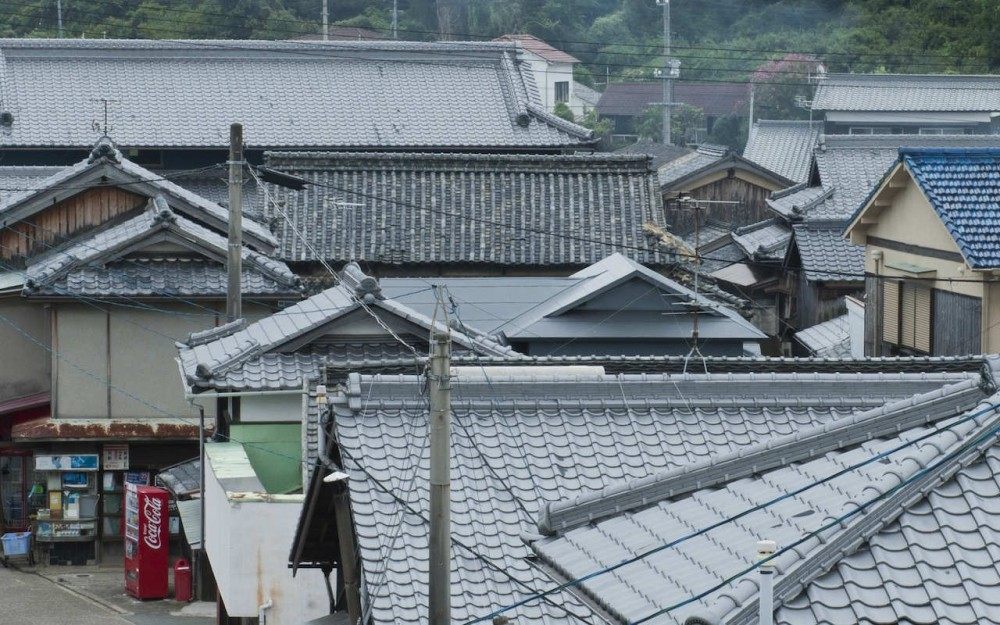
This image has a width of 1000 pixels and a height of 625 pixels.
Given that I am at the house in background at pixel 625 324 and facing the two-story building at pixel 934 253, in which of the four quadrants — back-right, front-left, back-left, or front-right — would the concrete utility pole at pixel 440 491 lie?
back-right

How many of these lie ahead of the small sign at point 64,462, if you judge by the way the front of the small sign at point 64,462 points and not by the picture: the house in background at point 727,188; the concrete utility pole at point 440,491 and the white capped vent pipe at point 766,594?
2

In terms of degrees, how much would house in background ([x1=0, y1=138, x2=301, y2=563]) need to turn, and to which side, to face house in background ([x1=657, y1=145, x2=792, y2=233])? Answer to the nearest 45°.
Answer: approximately 135° to its left

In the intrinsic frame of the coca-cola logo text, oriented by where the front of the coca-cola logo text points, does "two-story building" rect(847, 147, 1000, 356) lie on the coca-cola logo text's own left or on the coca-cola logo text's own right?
on the coca-cola logo text's own left

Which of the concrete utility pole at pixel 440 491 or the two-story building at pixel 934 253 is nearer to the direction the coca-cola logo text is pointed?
the concrete utility pole

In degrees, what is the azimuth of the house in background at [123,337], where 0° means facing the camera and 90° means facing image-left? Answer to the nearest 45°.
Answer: approximately 0°

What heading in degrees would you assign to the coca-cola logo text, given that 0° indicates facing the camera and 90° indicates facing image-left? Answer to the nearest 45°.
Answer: approximately 0°
